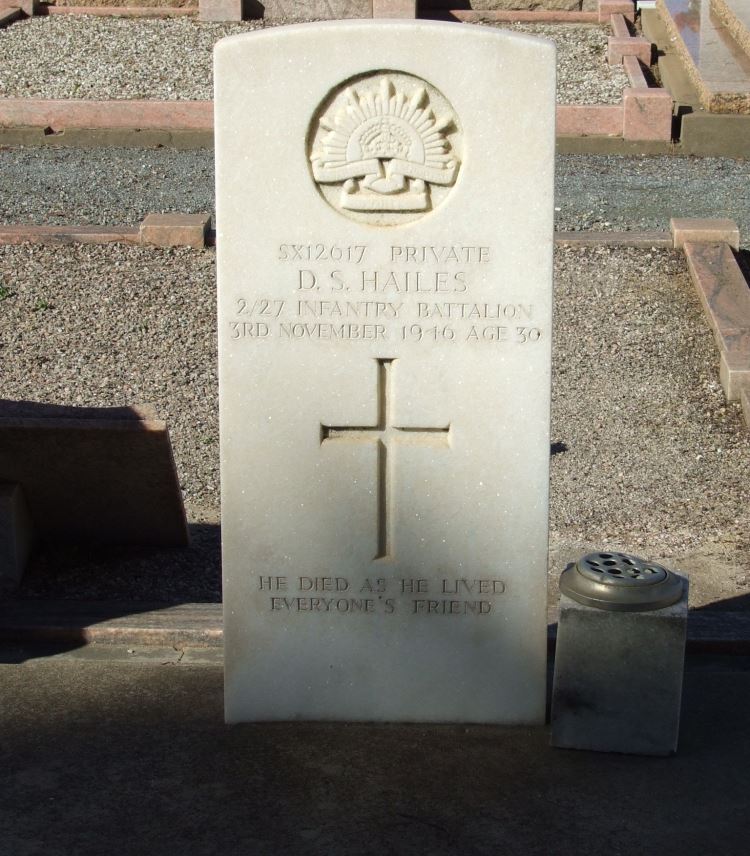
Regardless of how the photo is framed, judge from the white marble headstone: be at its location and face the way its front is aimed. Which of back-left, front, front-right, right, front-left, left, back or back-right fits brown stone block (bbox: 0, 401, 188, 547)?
back-right

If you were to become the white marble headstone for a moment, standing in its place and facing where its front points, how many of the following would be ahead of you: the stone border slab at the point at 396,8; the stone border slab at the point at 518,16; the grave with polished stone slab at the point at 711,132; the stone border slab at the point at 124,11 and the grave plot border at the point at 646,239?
0

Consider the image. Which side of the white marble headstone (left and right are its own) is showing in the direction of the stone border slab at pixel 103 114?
back

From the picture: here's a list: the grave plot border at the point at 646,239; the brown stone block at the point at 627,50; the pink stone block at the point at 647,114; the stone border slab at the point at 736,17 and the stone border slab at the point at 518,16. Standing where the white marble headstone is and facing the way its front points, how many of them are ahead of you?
0

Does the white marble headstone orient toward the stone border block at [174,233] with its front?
no

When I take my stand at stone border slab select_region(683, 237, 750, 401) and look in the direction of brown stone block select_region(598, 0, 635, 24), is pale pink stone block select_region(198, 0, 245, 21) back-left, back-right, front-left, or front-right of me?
front-left

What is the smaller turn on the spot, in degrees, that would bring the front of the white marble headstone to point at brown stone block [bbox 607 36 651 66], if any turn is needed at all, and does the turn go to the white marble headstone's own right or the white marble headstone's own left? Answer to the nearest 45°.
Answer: approximately 180°

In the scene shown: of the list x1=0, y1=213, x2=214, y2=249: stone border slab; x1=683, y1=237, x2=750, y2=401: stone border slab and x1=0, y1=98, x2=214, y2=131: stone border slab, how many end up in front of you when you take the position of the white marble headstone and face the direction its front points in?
0

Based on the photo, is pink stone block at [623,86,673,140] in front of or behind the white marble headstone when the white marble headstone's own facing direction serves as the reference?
behind

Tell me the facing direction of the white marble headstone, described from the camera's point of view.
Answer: facing the viewer

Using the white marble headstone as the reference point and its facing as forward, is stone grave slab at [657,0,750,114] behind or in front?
behind

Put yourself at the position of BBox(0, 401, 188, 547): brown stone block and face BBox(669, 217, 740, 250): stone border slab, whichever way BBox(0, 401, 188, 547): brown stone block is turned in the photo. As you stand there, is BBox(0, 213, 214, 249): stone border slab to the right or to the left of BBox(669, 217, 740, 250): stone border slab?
left

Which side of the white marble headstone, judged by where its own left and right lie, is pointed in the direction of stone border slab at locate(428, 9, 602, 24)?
back

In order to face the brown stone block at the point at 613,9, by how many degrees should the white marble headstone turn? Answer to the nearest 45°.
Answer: approximately 180°

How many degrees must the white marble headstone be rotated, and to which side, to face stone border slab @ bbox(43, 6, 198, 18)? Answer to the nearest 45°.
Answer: approximately 180°

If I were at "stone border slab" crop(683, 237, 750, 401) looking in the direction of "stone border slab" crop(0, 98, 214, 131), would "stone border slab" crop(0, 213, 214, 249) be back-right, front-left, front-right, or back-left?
front-left
